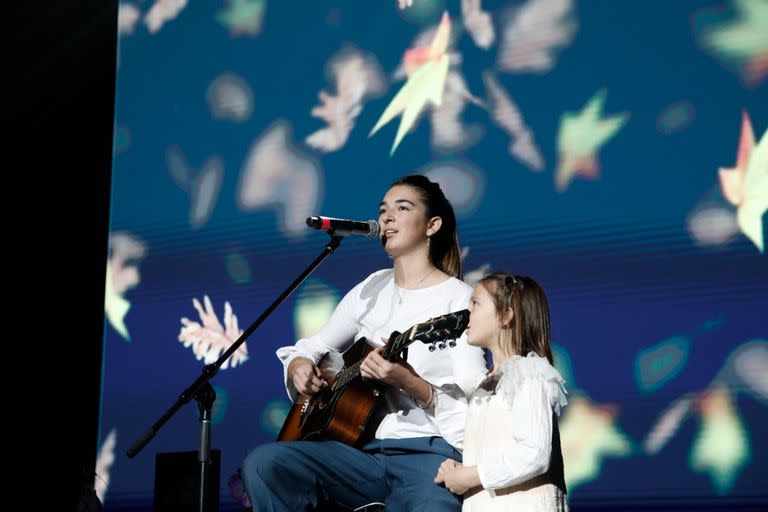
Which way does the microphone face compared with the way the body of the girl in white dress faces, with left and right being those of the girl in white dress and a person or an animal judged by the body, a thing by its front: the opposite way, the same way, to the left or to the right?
the opposite way

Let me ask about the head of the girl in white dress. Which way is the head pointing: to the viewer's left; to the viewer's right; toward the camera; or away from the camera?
to the viewer's left

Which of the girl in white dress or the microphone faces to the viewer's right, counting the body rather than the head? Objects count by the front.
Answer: the microphone

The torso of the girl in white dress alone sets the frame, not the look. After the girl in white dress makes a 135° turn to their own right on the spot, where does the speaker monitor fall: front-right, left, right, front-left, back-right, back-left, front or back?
left

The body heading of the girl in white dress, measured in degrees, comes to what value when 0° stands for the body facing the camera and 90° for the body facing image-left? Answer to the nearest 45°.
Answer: approximately 90°

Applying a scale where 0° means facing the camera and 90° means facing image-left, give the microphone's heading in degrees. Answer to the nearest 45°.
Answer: approximately 270°

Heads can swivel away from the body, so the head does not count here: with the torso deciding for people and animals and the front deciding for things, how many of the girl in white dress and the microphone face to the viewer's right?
1

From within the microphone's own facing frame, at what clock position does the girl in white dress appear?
The girl in white dress is roughly at 2 o'clock from the microphone.

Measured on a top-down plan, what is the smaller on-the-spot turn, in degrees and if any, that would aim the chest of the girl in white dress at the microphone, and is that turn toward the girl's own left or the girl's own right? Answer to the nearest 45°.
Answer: approximately 45° to the girl's own right
